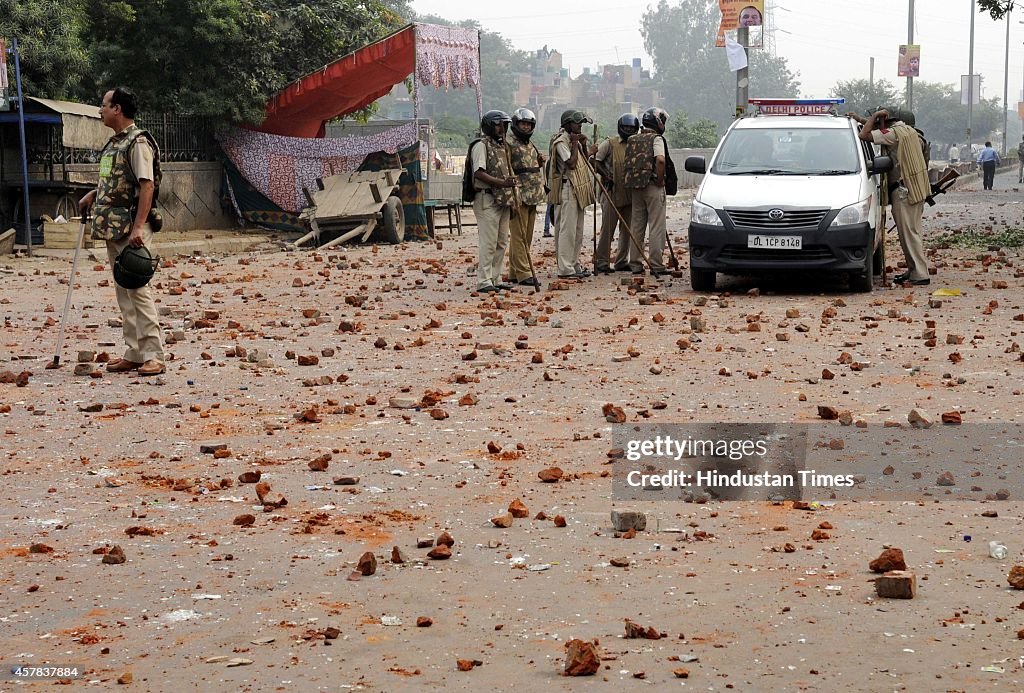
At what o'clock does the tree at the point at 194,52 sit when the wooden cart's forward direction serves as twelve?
The tree is roughly at 3 o'clock from the wooden cart.

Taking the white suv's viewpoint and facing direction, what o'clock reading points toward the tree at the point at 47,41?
The tree is roughly at 4 o'clock from the white suv.

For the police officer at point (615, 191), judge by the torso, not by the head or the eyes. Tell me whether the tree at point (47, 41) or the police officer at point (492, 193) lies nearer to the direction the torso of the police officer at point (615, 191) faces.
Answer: the police officer

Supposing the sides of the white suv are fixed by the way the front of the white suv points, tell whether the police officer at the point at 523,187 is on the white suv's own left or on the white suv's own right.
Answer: on the white suv's own right

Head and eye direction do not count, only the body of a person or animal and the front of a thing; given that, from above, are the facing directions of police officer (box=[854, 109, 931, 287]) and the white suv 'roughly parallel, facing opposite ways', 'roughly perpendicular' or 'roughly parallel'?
roughly perpendicular

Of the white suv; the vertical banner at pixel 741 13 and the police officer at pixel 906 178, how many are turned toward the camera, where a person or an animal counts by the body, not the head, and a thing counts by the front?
2

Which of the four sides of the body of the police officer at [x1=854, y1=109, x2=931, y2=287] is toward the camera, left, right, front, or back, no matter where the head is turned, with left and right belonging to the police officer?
left

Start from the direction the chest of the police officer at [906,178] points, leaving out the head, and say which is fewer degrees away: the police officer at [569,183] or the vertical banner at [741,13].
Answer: the police officer

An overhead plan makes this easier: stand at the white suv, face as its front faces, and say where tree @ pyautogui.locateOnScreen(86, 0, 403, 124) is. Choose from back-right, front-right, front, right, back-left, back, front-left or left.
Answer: back-right

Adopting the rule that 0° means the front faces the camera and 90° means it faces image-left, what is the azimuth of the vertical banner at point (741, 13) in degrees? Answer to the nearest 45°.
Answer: approximately 0°
